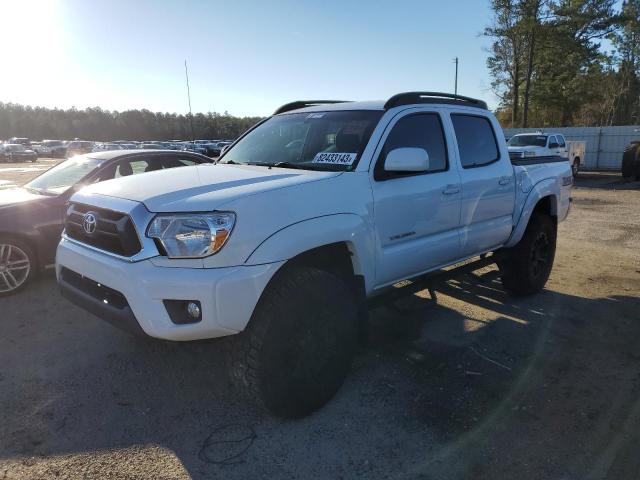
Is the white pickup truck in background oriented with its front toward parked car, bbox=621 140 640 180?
no

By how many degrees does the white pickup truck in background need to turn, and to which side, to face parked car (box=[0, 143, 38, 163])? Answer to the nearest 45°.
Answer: approximately 45° to its right

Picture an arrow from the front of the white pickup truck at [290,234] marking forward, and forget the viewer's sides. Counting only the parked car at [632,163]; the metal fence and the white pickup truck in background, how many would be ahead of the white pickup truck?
0

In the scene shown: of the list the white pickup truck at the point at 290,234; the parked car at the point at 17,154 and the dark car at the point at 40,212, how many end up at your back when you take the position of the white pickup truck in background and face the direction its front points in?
0

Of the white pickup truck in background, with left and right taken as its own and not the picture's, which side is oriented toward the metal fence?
back

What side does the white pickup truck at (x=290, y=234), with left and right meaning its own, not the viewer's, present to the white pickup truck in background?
back

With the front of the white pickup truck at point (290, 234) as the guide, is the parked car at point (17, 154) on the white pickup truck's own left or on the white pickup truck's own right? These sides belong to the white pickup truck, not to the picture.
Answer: on the white pickup truck's own right

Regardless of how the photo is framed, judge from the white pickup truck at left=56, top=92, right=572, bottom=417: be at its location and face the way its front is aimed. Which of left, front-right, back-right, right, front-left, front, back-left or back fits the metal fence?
back

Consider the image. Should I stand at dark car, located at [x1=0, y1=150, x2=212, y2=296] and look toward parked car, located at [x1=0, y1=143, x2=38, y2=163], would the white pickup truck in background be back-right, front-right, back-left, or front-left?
front-right

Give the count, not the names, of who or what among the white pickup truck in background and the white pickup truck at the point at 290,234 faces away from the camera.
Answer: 0

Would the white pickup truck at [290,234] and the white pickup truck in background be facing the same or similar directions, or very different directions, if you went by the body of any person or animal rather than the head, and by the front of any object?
same or similar directions

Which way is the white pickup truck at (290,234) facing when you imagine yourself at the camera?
facing the viewer and to the left of the viewer

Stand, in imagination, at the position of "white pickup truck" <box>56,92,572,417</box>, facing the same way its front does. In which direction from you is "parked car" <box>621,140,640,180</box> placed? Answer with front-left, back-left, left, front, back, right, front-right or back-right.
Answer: back

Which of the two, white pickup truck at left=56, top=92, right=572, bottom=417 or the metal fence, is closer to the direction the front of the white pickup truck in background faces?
the white pickup truck

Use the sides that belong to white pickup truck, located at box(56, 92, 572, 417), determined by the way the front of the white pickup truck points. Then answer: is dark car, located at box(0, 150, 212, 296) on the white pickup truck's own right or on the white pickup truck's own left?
on the white pickup truck's own right

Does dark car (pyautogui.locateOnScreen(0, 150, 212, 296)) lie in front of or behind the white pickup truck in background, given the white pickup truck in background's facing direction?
in front
